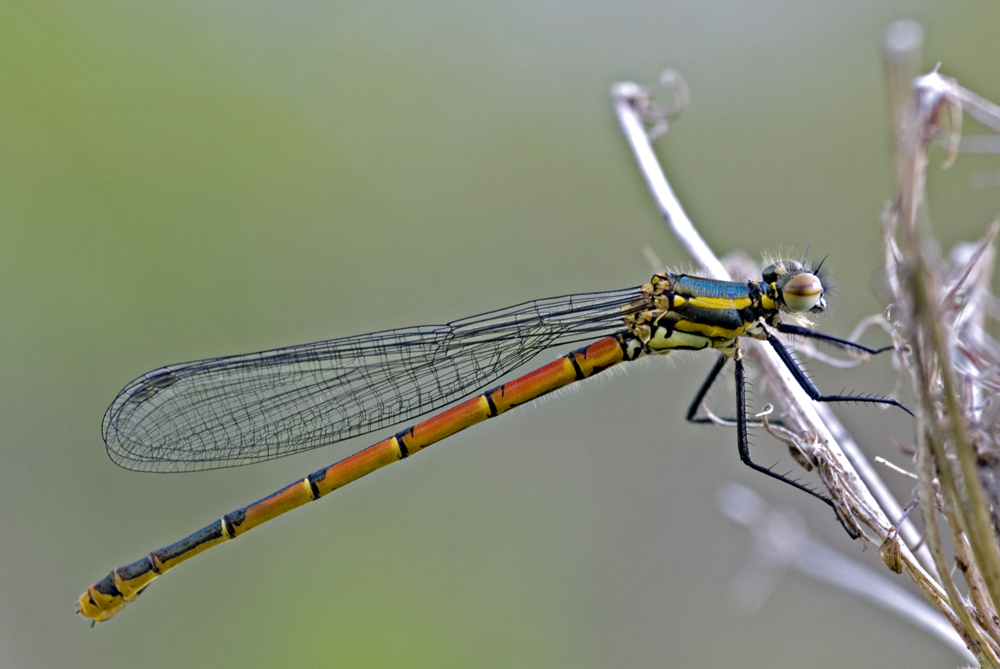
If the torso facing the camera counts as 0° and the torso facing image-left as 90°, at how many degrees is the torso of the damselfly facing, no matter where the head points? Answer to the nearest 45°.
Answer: approximately 270°
